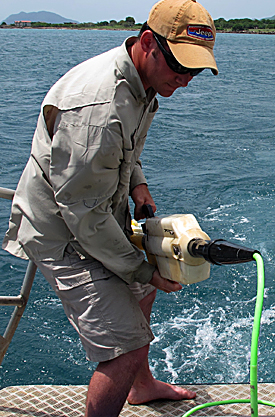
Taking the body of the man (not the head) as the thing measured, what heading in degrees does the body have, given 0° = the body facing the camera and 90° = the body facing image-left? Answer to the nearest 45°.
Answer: approximately 270°

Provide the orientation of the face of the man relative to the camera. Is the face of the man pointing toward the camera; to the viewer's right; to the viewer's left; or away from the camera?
to the viewer's right

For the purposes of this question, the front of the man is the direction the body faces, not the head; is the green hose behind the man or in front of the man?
in front
